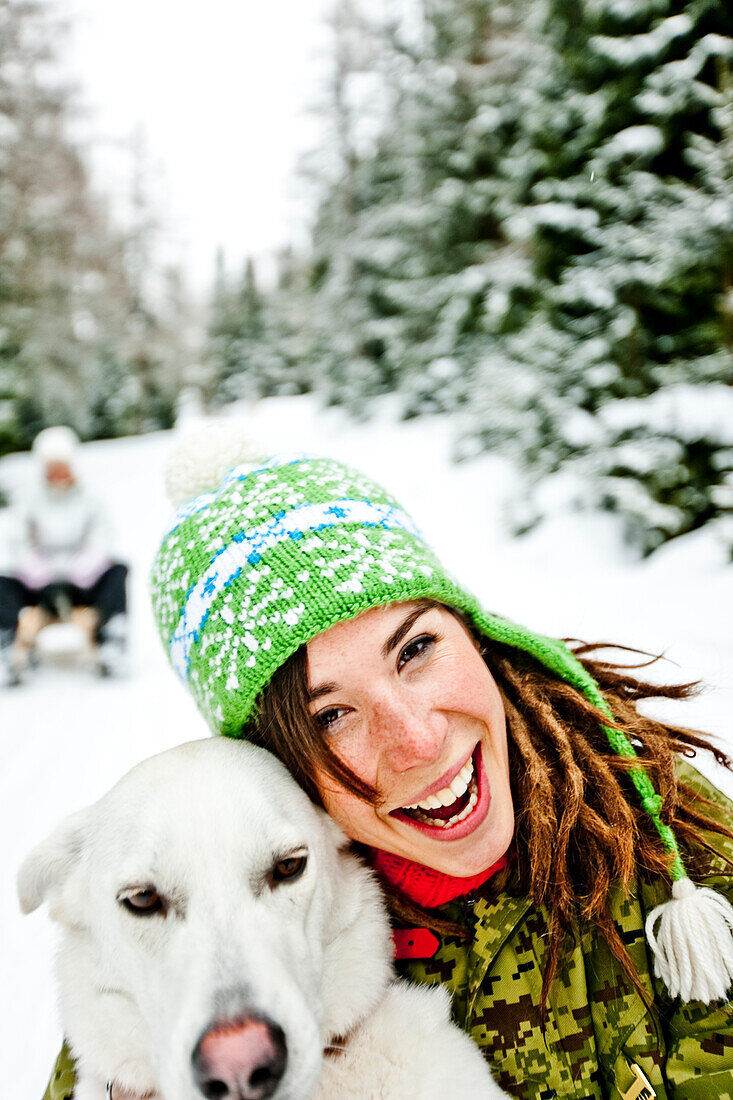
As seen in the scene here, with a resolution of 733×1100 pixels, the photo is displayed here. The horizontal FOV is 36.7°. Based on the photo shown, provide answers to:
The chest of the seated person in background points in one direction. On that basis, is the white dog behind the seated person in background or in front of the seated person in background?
in front

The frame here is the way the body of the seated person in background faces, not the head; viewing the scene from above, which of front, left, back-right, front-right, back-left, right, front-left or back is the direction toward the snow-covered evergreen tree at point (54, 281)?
back

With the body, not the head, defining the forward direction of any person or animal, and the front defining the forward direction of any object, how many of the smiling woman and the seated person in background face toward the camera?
2

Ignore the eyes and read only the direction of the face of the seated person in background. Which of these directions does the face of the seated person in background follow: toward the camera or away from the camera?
toward the camera

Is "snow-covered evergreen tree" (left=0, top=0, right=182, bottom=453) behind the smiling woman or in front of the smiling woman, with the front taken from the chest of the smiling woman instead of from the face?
behind

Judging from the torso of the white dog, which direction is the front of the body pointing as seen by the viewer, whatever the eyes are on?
toward the camera

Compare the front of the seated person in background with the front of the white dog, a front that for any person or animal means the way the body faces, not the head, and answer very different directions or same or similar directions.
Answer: same or similar directions

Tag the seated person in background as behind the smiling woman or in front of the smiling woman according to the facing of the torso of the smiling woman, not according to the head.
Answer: behind

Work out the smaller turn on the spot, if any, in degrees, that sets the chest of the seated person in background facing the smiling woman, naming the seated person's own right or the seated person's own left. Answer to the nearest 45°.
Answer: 0° — they already face them

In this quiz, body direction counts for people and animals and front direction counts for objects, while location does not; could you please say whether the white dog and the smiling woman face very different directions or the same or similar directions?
same or similar directions

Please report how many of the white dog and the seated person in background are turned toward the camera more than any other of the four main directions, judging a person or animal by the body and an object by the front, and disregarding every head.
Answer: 2

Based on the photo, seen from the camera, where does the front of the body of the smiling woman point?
toward the camera

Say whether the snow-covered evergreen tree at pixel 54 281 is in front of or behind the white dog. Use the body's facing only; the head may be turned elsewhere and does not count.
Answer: behind
